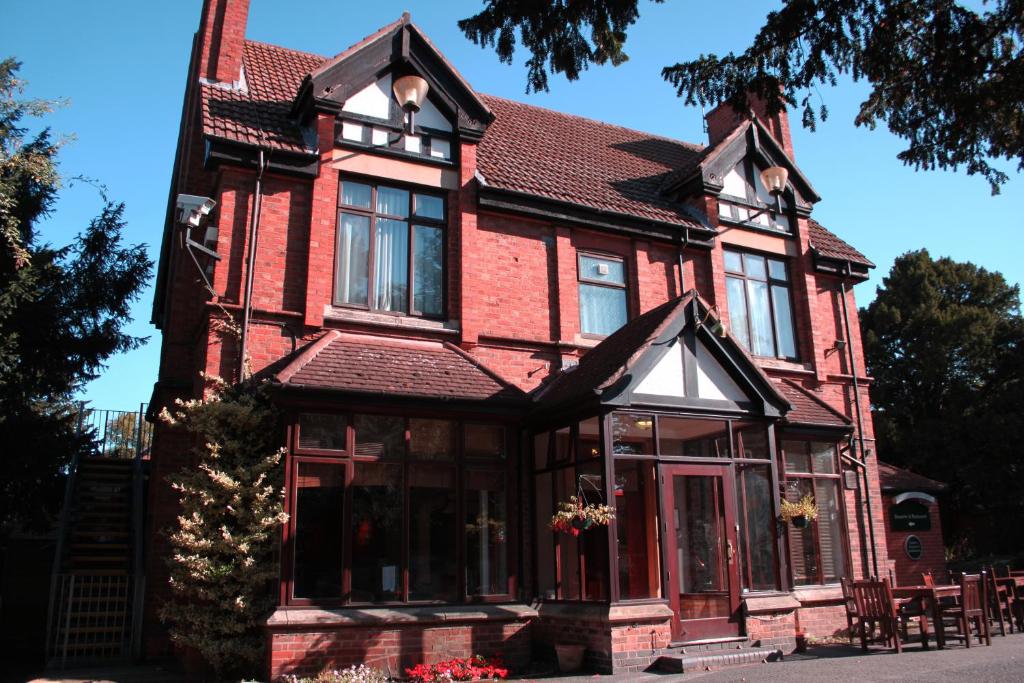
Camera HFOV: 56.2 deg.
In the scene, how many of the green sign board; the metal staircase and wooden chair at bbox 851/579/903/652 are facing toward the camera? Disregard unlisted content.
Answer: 2

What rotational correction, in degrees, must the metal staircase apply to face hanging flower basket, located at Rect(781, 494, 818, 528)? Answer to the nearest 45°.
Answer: approximately 45° to its left

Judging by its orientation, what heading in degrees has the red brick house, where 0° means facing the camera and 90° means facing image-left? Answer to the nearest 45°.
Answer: approximately 315°

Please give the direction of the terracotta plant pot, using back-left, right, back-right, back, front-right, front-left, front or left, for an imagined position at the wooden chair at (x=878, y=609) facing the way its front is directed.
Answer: back

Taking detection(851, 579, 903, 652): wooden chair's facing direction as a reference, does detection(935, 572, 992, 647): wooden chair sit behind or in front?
in front

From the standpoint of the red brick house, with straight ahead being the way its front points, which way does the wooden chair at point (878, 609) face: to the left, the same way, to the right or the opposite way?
to the left

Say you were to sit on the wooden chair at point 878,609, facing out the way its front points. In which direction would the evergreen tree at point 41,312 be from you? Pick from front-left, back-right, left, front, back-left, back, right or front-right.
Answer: back-left

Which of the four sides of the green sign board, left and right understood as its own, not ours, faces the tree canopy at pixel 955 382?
back

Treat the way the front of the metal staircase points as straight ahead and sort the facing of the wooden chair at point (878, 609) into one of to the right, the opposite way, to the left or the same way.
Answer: to the left

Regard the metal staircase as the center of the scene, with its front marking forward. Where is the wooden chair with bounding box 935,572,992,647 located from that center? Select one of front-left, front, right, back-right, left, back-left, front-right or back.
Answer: front-left

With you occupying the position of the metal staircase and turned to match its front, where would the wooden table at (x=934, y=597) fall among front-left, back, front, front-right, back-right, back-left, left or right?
front-left

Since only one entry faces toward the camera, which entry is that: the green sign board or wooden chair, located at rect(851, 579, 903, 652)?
the green sign board

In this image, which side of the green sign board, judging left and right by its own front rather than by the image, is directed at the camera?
front

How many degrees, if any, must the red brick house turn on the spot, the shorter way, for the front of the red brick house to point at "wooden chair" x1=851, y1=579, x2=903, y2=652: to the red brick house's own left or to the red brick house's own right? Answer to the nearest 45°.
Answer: approximately 45° to the red brick house's own left

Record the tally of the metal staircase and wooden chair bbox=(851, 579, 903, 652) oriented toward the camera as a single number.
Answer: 1

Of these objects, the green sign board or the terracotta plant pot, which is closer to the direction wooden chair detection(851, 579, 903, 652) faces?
the green sign board

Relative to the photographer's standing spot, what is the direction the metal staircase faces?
facing the viewer

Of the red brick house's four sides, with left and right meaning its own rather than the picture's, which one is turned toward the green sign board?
left
